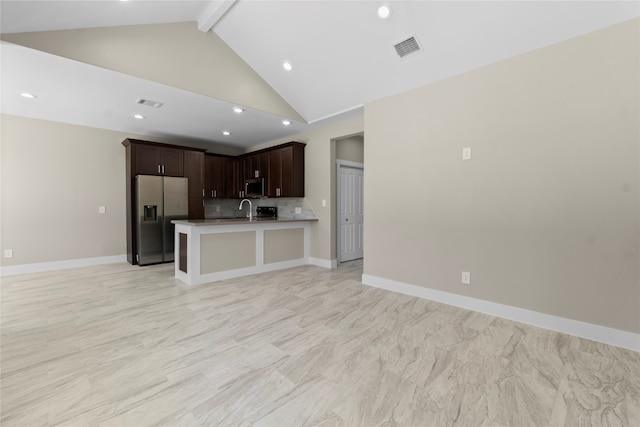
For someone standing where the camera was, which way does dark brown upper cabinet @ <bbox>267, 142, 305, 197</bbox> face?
facing the viewer and to the left of the viewer

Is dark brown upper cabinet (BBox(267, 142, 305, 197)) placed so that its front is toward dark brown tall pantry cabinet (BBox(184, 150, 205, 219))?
no

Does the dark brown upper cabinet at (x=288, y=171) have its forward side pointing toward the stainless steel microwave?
no

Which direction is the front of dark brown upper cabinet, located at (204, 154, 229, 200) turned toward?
toward the camera

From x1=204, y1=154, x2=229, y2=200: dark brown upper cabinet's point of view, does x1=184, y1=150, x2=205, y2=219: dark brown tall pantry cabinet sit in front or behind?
in front

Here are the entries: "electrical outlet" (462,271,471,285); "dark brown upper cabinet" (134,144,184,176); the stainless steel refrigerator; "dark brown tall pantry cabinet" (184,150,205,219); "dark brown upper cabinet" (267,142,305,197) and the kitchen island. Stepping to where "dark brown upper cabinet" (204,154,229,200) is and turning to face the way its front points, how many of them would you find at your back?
0

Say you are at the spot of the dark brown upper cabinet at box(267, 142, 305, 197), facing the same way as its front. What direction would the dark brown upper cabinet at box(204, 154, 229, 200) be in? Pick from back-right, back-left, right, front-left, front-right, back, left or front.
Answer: right

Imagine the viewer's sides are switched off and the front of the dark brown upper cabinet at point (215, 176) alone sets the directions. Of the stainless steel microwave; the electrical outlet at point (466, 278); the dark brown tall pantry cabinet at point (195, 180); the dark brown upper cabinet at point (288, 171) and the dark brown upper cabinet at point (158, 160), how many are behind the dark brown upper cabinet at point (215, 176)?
0

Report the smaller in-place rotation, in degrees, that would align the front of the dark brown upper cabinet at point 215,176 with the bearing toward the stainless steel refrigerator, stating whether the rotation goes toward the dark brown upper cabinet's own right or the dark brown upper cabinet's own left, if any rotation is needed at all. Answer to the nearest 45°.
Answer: approximately 45° to the dark brown upper cabinet's own right

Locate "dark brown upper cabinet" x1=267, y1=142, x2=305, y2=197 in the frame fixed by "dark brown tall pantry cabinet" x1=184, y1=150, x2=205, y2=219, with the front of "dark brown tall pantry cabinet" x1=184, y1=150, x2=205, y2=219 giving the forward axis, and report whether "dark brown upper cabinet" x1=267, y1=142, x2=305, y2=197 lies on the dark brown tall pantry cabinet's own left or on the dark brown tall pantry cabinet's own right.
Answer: on the dark brown tall pantry cabinet's own left

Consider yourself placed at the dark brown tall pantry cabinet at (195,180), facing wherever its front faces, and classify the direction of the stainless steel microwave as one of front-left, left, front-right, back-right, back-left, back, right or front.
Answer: left

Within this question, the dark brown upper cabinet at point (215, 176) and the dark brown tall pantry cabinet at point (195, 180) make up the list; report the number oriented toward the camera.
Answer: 2

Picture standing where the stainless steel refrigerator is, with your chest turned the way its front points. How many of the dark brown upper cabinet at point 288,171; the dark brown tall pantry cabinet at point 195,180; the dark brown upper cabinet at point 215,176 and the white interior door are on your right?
0

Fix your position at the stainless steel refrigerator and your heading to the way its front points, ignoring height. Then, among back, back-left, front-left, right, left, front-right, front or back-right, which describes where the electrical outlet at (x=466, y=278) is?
front-left

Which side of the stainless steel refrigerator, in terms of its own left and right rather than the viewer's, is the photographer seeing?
front

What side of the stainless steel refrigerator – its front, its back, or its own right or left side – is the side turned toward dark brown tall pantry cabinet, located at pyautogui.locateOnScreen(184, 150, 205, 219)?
left

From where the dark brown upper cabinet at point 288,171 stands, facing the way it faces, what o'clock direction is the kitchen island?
The kitchen island is roughly at 12 o'clock from the dark brown upper cabinet.

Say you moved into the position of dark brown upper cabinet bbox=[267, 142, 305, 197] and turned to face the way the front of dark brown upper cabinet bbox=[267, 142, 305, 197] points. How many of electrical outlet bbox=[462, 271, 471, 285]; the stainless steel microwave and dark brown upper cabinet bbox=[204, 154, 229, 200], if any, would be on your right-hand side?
2

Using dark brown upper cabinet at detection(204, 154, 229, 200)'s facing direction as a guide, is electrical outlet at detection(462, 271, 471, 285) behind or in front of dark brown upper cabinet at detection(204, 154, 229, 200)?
in front

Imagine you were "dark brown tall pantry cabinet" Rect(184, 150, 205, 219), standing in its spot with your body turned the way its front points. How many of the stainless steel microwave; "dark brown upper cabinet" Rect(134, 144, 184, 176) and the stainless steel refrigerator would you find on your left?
1
